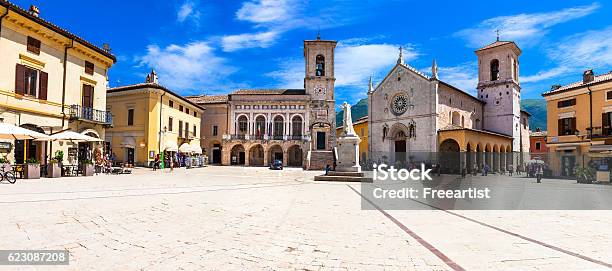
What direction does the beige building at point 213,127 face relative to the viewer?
toward the camera

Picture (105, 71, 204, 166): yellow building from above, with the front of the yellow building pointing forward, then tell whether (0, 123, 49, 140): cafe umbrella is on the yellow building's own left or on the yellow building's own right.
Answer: on the yellow building's own right

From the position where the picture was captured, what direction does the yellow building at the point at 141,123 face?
facing the viewer and to the right of the viewer

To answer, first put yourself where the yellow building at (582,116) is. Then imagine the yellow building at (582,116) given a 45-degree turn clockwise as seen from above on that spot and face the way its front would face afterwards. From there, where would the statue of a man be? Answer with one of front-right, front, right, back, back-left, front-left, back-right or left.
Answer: front-left

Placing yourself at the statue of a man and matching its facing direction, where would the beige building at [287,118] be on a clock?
The beige building is roughly at 4 o'clock from the statue of a man.

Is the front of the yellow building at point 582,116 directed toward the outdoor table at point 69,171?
yes

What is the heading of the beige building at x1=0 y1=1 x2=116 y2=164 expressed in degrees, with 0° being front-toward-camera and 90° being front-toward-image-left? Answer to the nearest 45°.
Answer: approximately 315°

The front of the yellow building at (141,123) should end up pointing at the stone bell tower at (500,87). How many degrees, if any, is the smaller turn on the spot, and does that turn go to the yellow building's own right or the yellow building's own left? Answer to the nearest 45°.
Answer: approximately 45° to the yellow building's own left

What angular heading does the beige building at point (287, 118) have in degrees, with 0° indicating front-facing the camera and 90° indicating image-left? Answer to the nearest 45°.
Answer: approximately 0°

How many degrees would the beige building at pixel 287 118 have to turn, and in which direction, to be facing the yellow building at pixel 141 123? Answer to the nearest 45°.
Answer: approximately 45° to its right

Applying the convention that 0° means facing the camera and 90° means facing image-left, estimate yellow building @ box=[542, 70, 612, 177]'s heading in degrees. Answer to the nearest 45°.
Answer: approximately 45°
